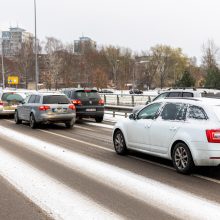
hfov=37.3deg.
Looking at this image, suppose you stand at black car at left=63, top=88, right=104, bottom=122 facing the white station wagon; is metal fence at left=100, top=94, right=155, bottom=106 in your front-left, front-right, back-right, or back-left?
back-left

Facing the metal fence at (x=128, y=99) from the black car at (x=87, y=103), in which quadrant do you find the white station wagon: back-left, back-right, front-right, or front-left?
back-right

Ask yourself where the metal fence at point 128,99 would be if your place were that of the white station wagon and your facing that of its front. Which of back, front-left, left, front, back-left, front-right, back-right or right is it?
front-right

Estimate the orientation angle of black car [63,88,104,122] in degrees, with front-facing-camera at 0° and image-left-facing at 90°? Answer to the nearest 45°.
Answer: approximately 135°

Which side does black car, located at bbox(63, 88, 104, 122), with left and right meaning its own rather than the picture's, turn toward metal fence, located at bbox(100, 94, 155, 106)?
right

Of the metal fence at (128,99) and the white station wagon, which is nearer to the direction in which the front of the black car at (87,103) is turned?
the metal fence

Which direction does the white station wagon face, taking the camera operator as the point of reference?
facing away from the viewer and to the left of the viewer
